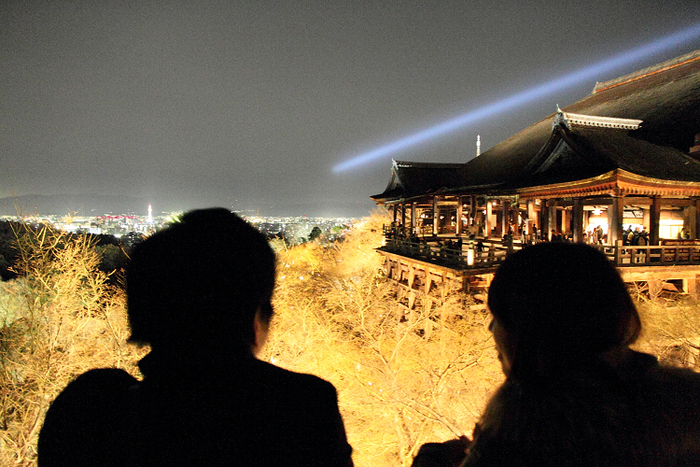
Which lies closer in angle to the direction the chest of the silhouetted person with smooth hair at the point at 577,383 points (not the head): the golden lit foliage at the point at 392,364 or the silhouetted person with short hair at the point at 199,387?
the golden lit foliage

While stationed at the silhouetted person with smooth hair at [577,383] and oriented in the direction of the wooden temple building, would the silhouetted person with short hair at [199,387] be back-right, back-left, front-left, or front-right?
back-left

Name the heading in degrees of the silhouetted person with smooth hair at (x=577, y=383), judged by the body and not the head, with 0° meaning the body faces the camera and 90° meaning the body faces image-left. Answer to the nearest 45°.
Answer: approximately 135°

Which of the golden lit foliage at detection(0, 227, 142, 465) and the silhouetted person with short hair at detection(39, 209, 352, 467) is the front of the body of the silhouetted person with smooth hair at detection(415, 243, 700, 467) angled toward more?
the golden lit foliage

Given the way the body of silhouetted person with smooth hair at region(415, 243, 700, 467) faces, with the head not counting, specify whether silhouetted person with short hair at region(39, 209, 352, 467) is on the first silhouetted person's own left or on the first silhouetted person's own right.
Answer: on the first silhouetted person's own left

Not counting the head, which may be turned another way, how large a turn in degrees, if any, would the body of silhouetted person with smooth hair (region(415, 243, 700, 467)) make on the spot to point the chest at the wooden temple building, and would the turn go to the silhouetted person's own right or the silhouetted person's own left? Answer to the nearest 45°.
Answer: approximately 45° to the silhouetted person's own right

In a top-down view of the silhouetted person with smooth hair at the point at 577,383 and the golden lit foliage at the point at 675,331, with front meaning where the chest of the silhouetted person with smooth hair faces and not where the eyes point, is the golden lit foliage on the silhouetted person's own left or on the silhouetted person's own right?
on the silhouetted person's own right

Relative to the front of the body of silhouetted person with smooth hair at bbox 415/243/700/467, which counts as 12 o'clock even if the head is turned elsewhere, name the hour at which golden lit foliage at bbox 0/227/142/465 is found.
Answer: The golden lit foliage is roughly at 11 o'clock from the silhouetted person with smooth hair.
